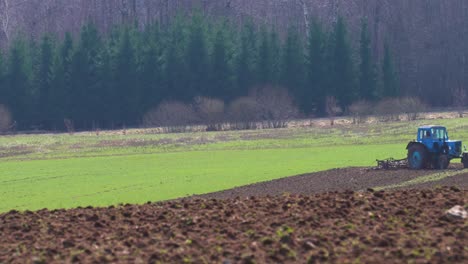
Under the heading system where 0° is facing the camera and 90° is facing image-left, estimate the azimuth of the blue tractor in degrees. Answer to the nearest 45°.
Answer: approximately 315°
